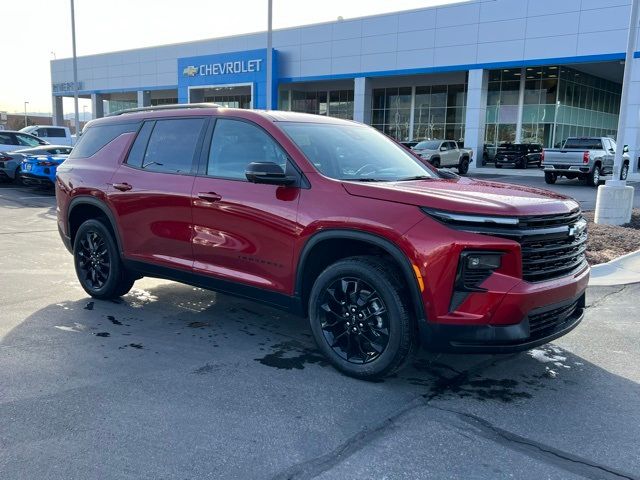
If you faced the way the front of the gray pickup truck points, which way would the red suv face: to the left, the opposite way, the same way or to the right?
to the right

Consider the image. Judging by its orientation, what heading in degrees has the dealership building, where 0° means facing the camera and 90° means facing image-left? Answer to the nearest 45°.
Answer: approximately 45°

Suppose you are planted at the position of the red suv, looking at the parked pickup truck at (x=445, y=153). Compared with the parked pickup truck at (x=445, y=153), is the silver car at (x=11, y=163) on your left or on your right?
left

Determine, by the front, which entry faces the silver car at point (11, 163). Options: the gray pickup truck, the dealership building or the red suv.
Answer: the dealership building

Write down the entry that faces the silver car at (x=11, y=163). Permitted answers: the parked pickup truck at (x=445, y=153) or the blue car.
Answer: the parked pickup truck

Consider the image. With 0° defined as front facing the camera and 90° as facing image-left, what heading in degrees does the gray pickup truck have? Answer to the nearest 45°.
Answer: approximately 225°

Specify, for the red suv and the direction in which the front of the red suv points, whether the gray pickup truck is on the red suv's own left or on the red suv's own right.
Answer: on the red suv's own left

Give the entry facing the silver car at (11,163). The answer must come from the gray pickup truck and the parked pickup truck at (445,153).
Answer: the parked pickup truck
